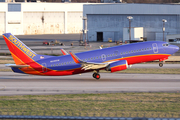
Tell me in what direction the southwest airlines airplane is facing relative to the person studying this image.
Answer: facing to the right of the viewer
